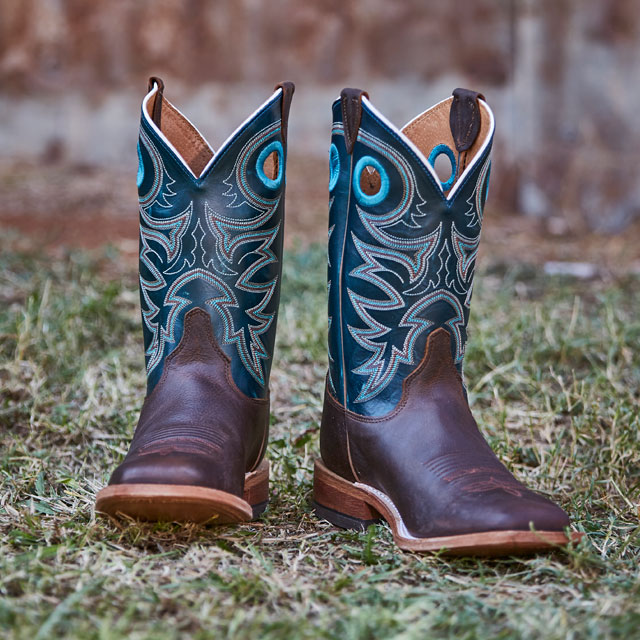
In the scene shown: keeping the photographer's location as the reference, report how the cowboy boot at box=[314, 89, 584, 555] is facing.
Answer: facing the viewer and to the right of the viewer
